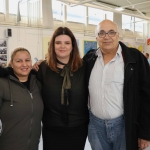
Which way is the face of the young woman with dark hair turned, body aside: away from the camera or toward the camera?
toward the camera

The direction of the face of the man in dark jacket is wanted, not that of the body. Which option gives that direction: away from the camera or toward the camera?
toward the camera

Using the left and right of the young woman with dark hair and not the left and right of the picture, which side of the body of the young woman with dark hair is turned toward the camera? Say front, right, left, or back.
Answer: front
